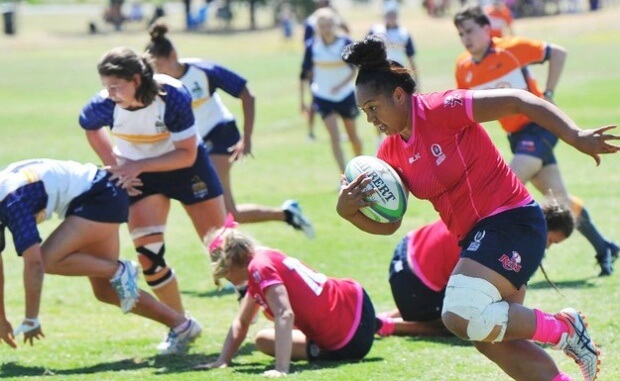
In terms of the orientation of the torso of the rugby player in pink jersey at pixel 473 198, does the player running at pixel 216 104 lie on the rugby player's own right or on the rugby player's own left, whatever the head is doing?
on the rugby player's own right

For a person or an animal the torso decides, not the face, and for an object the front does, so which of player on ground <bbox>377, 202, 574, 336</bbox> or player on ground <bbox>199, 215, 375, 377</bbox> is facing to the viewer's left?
player on ground <bbox>199, 215, 375, 377</bbox>

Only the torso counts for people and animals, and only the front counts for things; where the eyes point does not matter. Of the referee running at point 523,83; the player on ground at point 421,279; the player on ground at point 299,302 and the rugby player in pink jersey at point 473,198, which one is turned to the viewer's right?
the player on ground at point 421,279

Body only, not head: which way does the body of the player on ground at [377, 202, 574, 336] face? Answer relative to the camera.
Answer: to the viewer's right

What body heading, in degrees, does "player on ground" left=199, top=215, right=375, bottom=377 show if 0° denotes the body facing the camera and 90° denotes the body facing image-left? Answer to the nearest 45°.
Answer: approximately 90°

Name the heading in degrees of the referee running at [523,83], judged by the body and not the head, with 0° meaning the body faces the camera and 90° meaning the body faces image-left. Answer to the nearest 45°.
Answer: approximately 45°

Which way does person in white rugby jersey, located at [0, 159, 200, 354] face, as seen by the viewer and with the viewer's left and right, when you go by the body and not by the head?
facing to the left of the viewer

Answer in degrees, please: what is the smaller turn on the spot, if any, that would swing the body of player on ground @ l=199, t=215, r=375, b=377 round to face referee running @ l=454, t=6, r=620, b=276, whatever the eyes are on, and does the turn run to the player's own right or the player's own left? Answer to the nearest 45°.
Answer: approximately 135° to the player's own right

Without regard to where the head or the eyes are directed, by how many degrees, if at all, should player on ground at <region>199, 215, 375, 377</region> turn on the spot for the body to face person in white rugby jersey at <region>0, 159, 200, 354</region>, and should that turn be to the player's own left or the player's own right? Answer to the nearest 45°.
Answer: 0° — they already face them

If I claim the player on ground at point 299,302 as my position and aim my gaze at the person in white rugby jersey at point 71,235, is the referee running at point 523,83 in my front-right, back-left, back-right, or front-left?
back-right
